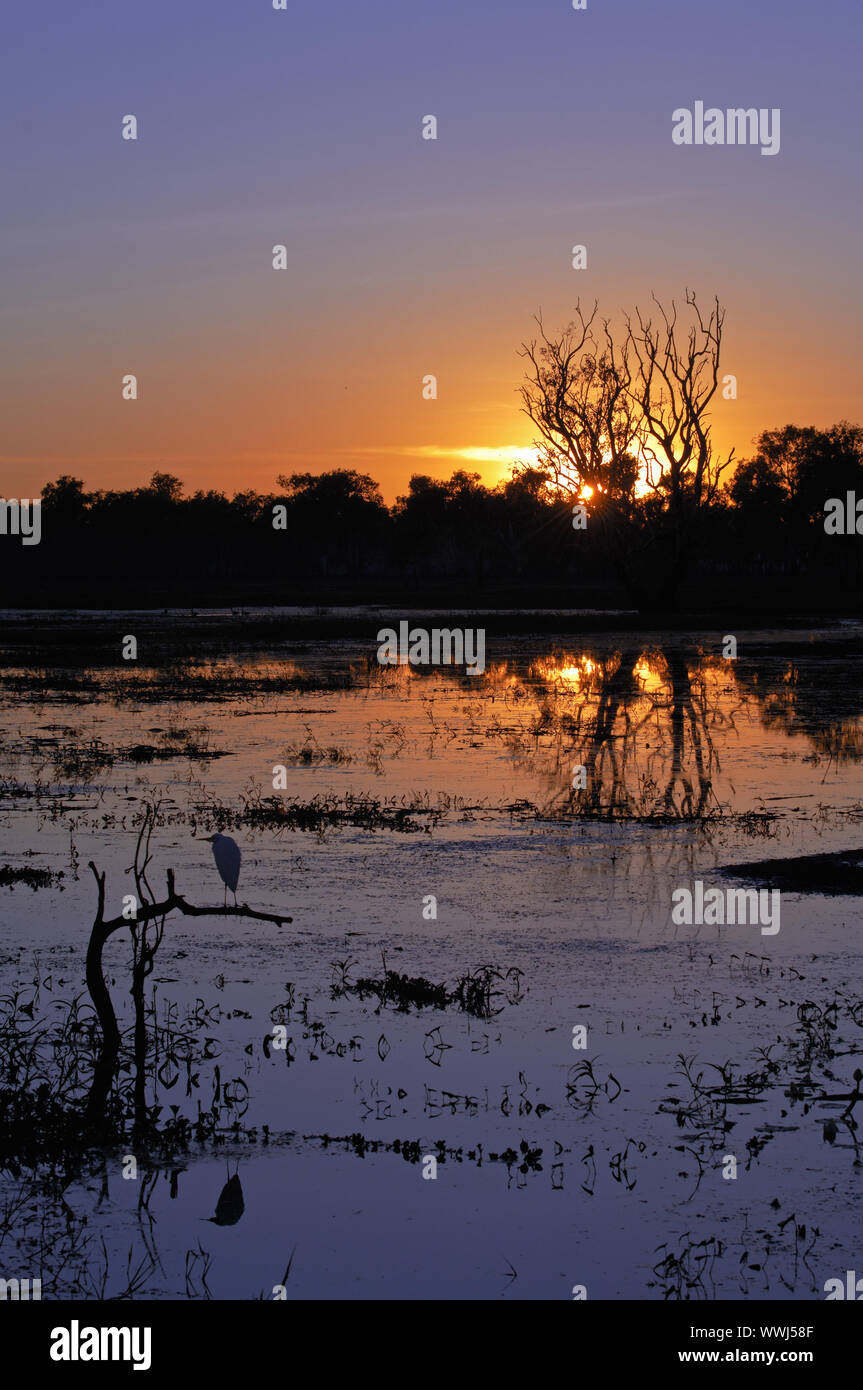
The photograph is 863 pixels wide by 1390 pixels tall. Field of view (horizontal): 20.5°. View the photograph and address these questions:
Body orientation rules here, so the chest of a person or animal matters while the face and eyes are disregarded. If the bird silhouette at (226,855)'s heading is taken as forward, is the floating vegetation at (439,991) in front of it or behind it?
behind

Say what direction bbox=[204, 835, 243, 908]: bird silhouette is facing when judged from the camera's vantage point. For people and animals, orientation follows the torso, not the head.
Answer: facing to the left of the viewer
